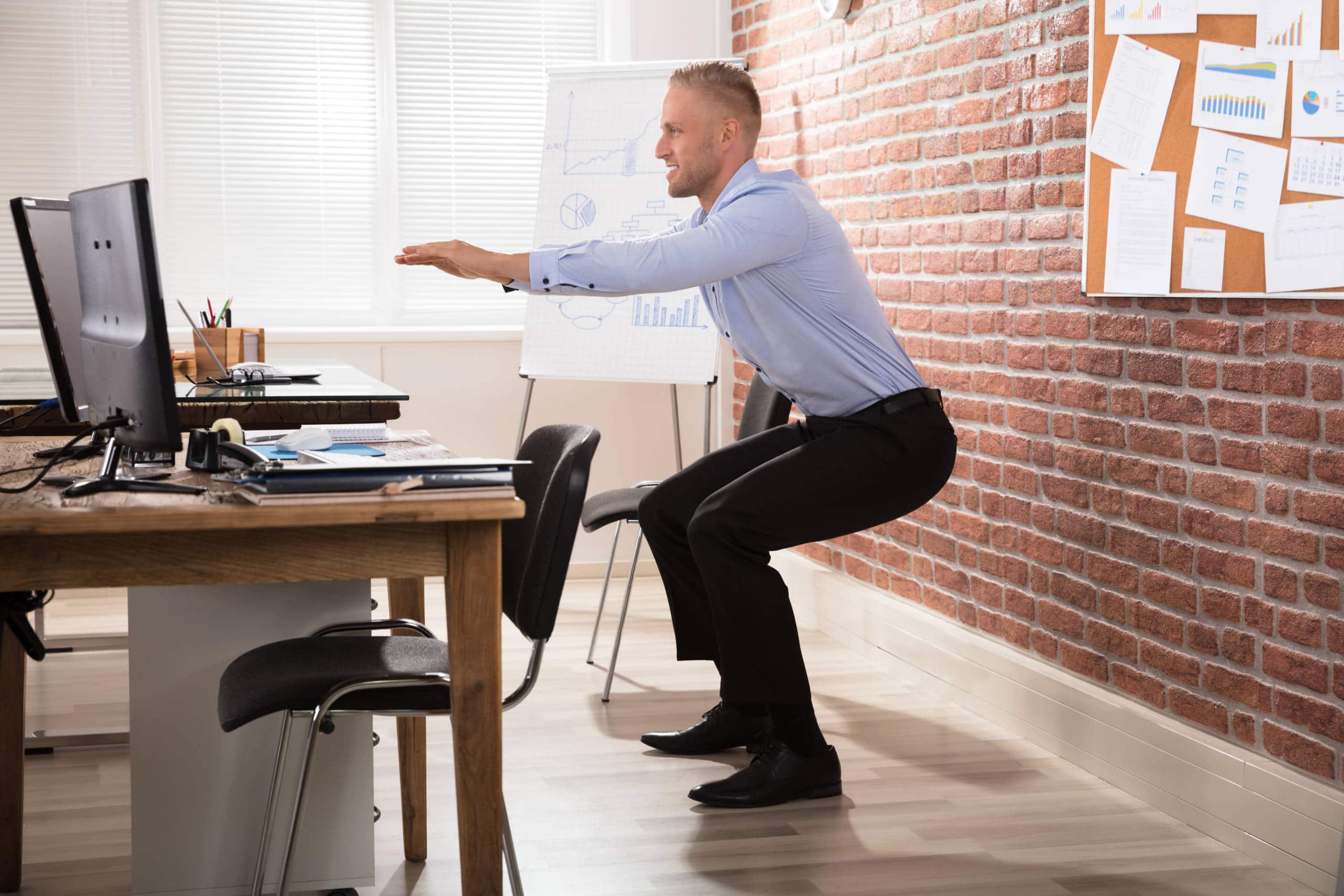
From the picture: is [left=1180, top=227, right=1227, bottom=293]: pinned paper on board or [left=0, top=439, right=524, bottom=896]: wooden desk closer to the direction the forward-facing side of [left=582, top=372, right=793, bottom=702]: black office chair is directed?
the wooden desk

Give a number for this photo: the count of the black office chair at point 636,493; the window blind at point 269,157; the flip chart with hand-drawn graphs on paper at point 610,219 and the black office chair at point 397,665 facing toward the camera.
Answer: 2

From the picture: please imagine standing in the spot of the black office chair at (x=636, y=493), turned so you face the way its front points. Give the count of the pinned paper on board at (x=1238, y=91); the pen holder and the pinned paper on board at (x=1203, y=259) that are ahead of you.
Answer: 1

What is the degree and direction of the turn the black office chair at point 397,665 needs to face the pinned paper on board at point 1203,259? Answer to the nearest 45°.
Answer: approximately 180°

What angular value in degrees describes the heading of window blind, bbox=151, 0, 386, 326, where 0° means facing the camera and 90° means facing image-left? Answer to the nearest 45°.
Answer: approximately 0°

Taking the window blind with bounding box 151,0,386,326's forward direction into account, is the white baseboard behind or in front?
in front

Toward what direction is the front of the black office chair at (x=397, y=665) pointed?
to the viewer's left

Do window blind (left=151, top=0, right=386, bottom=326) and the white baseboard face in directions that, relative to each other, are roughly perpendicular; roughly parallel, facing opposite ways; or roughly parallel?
roughly perpendicular

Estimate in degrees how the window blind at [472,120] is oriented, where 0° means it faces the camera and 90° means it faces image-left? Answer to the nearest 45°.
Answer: approximately 0°

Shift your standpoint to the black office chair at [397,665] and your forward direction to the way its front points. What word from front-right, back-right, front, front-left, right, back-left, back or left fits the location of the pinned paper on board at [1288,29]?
back

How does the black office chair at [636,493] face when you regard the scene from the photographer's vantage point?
facing to the left of the viewer

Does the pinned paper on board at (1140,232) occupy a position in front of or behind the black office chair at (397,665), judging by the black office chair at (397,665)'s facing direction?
behind
